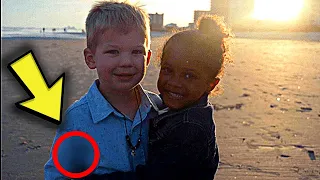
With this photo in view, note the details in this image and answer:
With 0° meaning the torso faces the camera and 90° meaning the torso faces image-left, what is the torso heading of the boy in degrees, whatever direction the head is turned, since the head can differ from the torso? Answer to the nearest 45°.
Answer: approximately 315°
